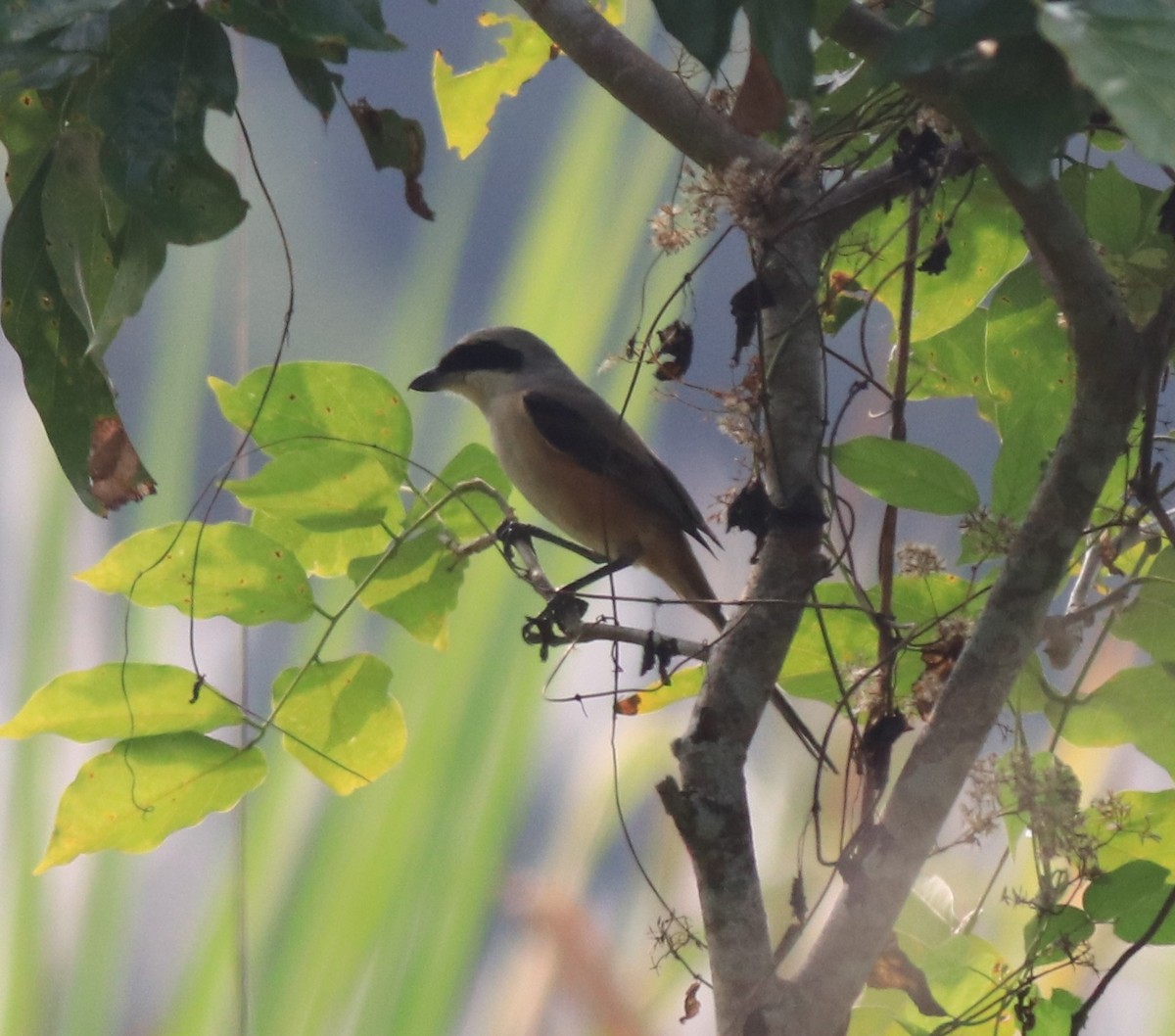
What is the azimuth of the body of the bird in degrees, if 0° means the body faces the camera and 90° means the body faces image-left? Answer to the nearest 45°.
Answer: approximately 90°

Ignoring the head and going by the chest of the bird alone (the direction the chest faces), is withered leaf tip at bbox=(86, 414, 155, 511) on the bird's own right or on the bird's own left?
on the bird's own left
